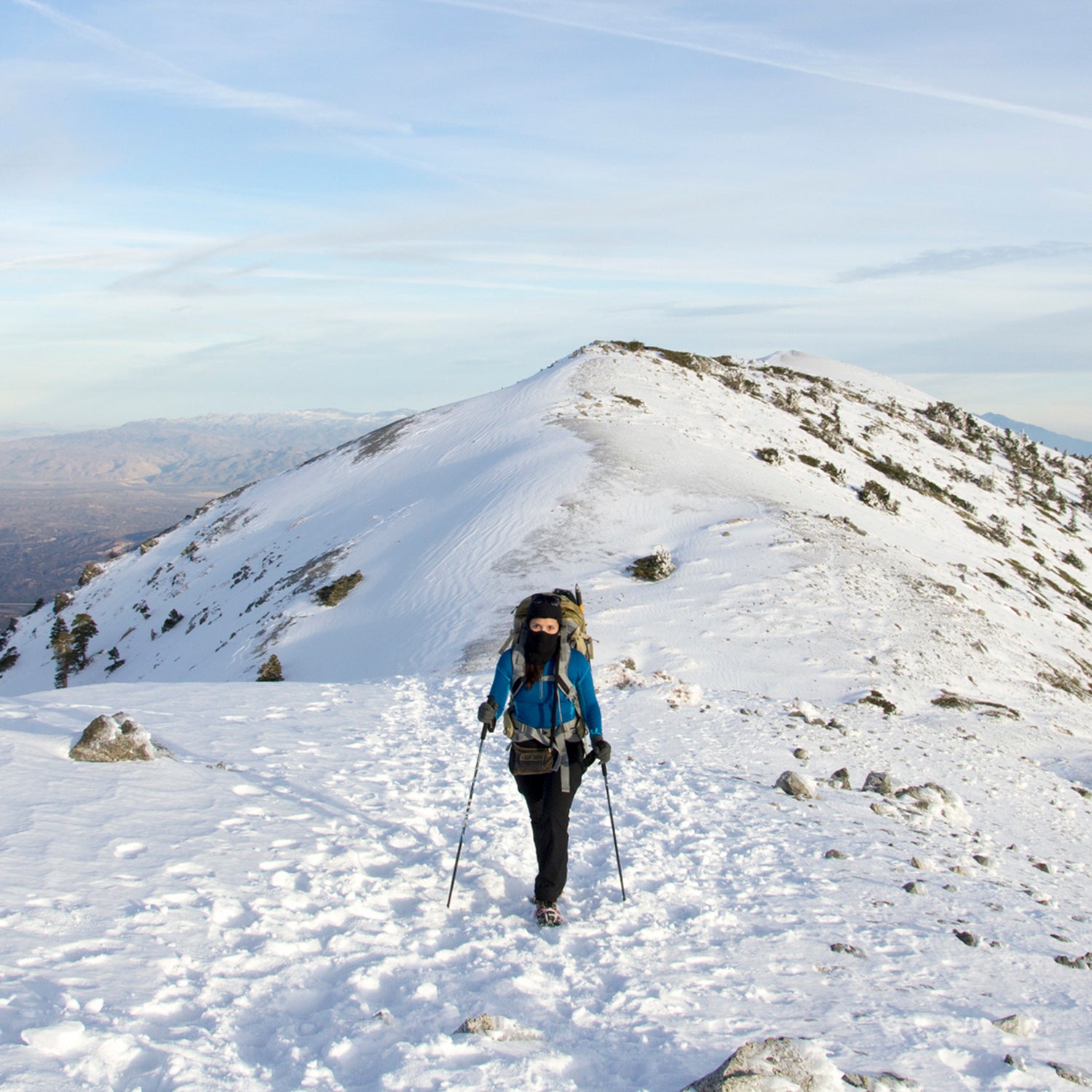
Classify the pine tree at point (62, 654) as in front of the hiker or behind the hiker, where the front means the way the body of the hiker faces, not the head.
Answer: behind

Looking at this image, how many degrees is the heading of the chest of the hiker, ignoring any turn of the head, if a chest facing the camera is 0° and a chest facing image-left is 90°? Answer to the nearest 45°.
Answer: approximately 0°

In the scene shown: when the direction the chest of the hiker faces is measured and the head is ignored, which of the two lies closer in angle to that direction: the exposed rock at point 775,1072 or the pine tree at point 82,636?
the exposed rock

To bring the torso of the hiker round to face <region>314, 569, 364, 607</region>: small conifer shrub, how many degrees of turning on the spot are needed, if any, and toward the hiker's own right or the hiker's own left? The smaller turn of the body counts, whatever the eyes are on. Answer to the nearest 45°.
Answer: approximately 180°

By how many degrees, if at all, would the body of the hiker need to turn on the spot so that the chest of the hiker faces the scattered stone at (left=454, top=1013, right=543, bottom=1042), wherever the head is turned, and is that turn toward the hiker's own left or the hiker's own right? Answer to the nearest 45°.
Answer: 0° — they already face it

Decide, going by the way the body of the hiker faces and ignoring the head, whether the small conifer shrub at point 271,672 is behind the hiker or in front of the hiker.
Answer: behind

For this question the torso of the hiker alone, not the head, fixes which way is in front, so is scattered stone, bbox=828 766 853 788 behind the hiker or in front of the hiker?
behind
